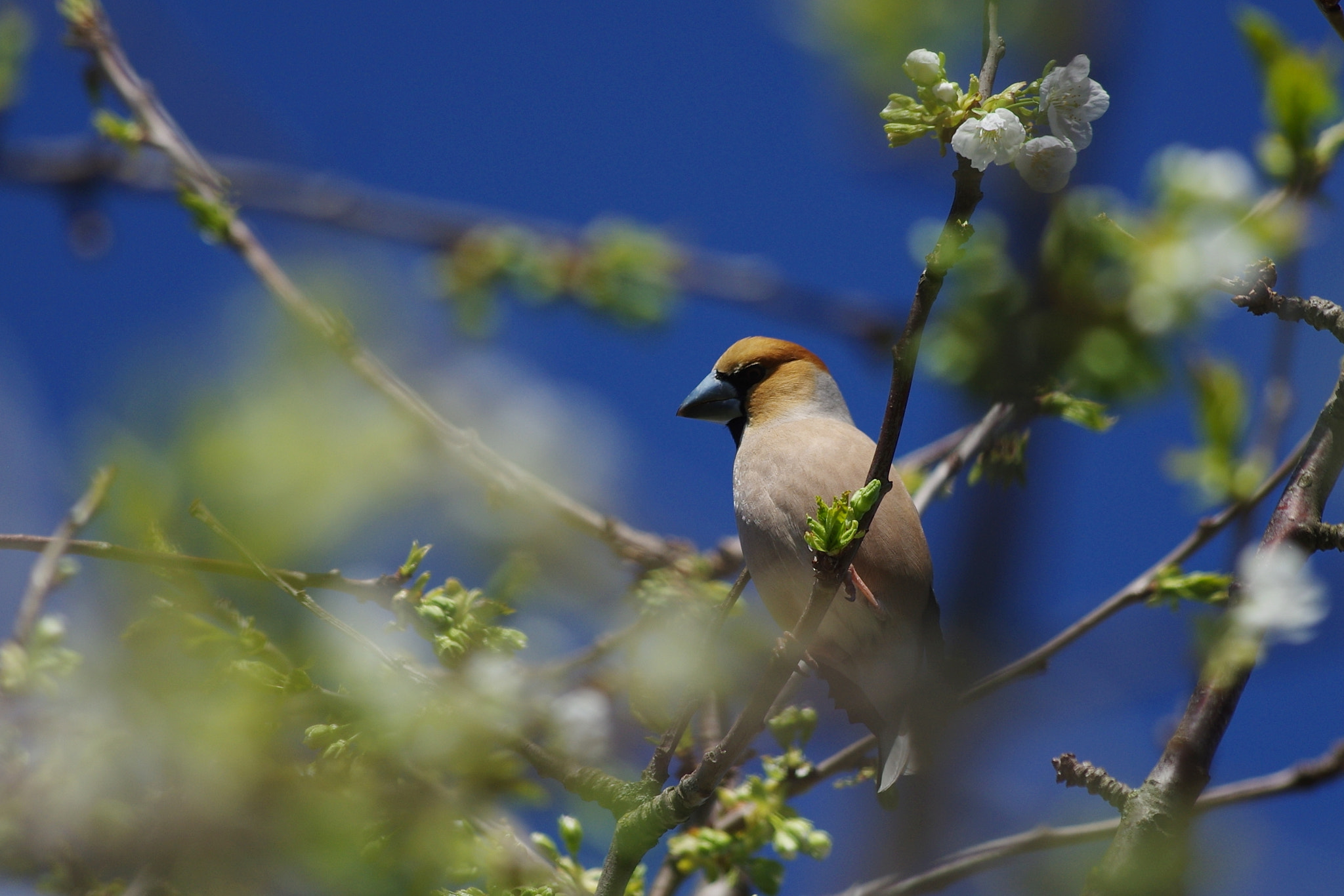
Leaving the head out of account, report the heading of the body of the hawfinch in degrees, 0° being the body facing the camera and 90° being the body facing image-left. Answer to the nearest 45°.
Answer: approximately 45°

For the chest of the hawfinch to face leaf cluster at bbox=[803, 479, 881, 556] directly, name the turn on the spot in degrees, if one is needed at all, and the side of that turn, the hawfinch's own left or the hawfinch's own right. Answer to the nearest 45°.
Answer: approximately 45° to the hawfinch's own left

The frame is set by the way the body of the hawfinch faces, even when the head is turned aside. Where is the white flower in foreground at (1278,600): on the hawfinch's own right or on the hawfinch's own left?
on the hawfinch's own left

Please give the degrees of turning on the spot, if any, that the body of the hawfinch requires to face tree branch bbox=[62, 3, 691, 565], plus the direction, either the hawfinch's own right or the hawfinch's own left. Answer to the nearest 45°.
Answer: approximately 45° to the hawfinch's own right
